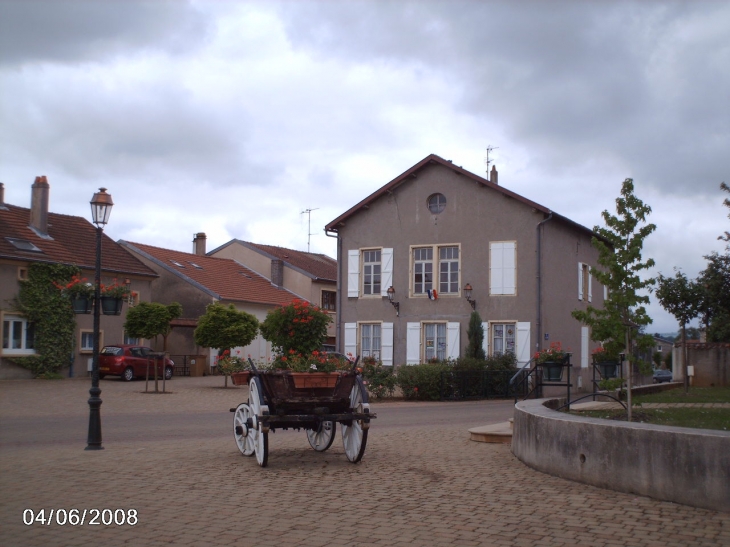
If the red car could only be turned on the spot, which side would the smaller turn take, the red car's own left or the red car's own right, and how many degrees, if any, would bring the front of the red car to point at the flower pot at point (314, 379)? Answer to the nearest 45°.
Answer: approximately 135° to the red car's own right

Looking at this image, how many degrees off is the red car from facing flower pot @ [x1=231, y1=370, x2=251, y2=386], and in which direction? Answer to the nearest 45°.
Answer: approximately 135° to its right
